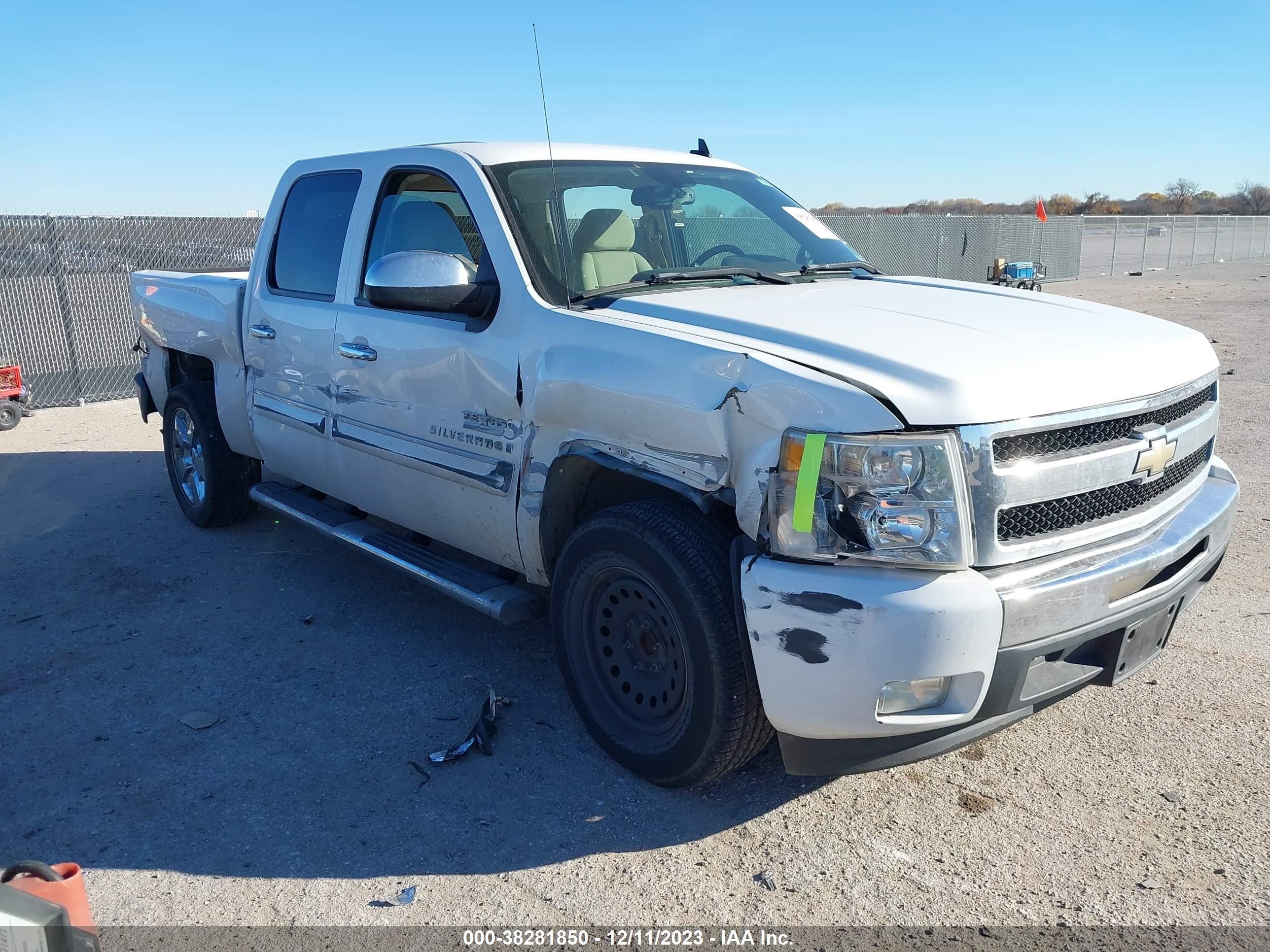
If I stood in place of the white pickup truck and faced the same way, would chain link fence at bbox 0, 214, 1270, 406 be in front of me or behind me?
behind

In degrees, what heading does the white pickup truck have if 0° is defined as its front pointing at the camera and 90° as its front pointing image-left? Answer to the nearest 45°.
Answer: approximately 315°
